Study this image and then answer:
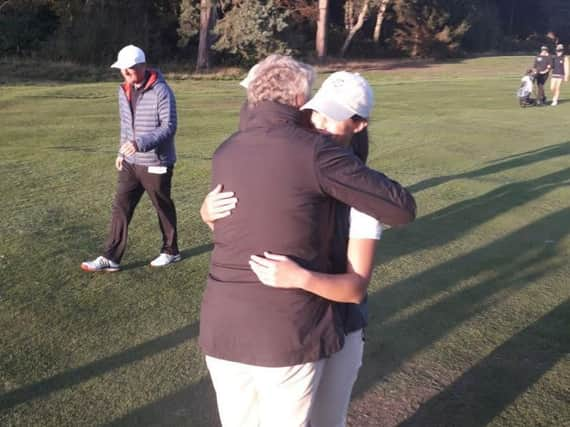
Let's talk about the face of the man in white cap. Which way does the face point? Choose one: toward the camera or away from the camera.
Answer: toward the camera

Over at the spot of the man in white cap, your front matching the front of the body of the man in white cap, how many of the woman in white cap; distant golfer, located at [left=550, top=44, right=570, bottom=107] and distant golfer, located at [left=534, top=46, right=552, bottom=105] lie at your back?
2

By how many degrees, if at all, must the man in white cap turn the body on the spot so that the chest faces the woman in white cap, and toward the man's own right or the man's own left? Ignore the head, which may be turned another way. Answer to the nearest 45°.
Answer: approximately 45° to the man's own left

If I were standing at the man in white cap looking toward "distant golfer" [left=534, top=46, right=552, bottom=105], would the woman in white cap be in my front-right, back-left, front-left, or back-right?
back-right

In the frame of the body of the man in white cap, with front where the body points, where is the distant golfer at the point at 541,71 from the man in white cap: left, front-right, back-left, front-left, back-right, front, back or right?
back

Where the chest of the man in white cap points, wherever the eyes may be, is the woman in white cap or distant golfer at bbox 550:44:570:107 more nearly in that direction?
the woman in white cap

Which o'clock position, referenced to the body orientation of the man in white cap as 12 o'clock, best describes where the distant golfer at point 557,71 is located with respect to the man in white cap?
The distant golfer is roughly at 6 o'clock from the man in white cap.

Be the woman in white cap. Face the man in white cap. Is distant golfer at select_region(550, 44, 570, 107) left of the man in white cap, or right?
right
